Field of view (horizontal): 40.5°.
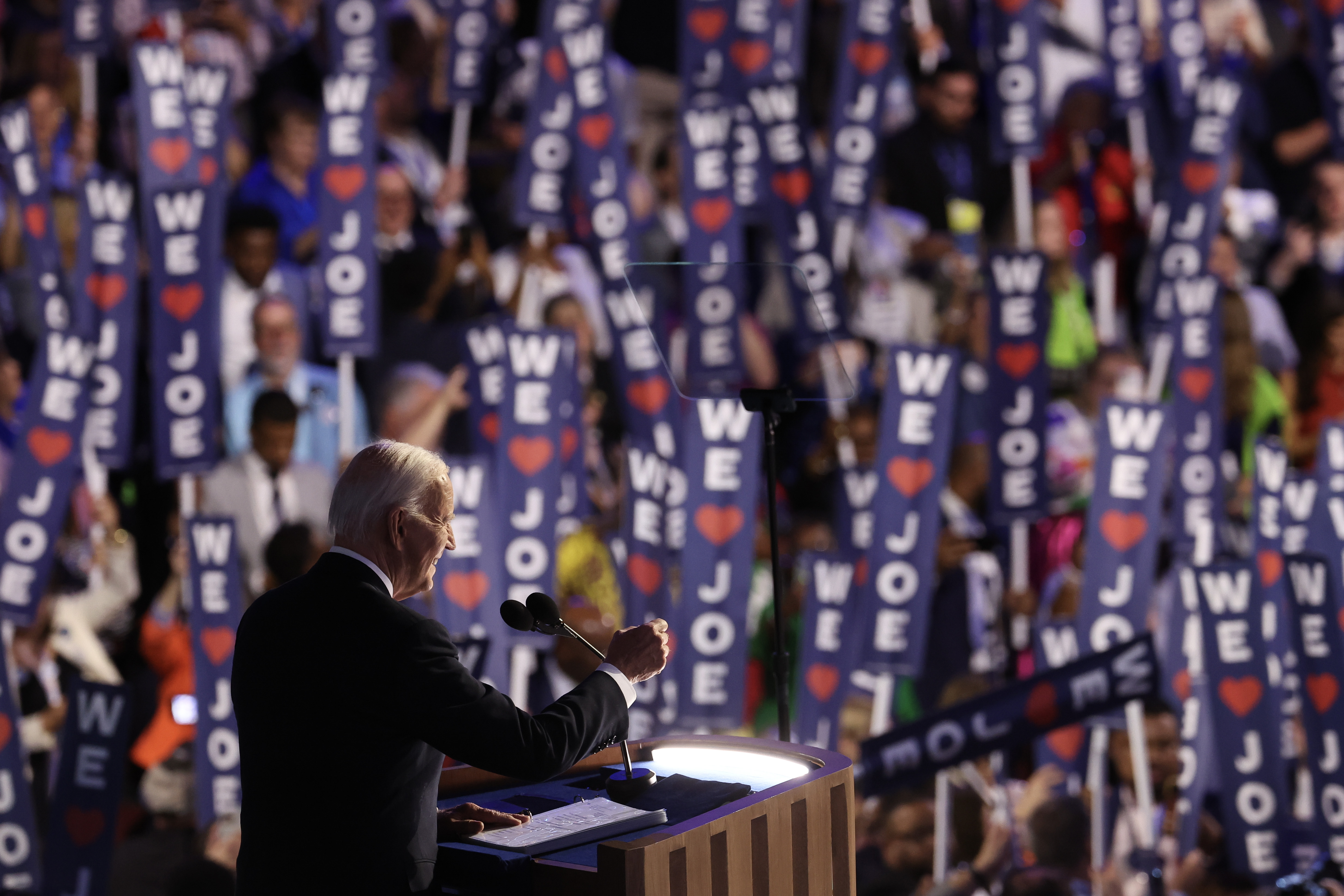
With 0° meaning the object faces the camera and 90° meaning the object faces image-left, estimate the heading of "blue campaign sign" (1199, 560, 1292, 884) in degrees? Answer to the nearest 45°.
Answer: approximately 0°

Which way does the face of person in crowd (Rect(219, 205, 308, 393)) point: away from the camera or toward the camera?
toward the camera

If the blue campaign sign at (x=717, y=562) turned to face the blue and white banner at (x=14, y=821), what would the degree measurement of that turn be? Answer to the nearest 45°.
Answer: approximately 90° to its right

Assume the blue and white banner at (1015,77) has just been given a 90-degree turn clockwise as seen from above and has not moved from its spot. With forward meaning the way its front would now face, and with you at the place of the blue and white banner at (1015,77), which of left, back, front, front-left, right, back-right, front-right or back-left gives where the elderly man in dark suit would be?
left

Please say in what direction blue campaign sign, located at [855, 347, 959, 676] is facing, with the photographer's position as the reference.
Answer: facing the viewer

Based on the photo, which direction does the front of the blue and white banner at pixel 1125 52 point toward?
toward the camera

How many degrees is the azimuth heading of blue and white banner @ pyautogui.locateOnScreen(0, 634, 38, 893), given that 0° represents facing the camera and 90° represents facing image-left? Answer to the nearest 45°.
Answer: approximately 0°

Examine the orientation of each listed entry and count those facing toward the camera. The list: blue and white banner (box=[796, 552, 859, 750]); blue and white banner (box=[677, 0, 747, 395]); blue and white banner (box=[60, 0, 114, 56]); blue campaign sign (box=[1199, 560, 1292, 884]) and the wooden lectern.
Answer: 4

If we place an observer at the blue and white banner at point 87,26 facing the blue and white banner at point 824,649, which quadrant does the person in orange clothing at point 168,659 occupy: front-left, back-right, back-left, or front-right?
front-right

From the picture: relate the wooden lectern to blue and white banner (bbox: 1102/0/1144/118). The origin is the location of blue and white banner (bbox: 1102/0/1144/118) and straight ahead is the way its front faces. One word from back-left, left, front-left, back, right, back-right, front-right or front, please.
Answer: front

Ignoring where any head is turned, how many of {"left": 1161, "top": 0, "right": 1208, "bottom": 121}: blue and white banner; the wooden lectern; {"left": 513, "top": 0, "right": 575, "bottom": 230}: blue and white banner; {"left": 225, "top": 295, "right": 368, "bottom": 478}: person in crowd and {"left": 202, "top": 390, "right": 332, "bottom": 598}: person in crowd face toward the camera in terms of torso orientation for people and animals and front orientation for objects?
4

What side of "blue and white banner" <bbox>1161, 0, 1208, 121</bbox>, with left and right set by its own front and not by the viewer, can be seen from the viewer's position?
front
